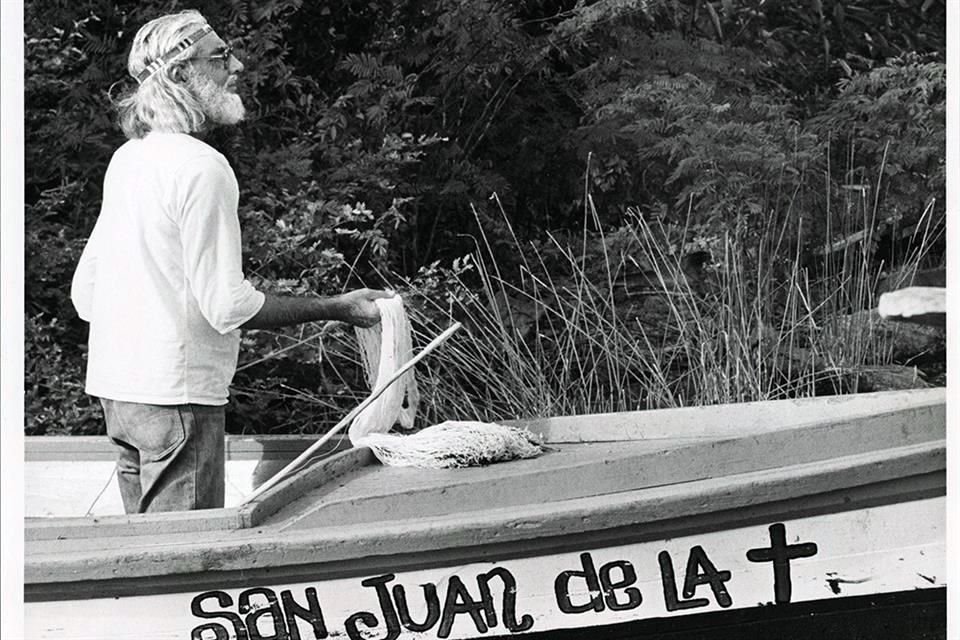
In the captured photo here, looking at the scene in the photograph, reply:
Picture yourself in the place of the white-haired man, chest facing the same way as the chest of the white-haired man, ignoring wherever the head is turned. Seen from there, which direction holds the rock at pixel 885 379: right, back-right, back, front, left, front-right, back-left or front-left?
front

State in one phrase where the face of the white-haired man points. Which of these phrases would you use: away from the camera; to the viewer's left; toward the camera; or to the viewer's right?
to the viewer's right

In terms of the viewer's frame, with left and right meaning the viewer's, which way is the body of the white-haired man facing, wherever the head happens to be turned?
facing away from the viewer and to the right of the viewer

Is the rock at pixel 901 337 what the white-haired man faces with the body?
yes
